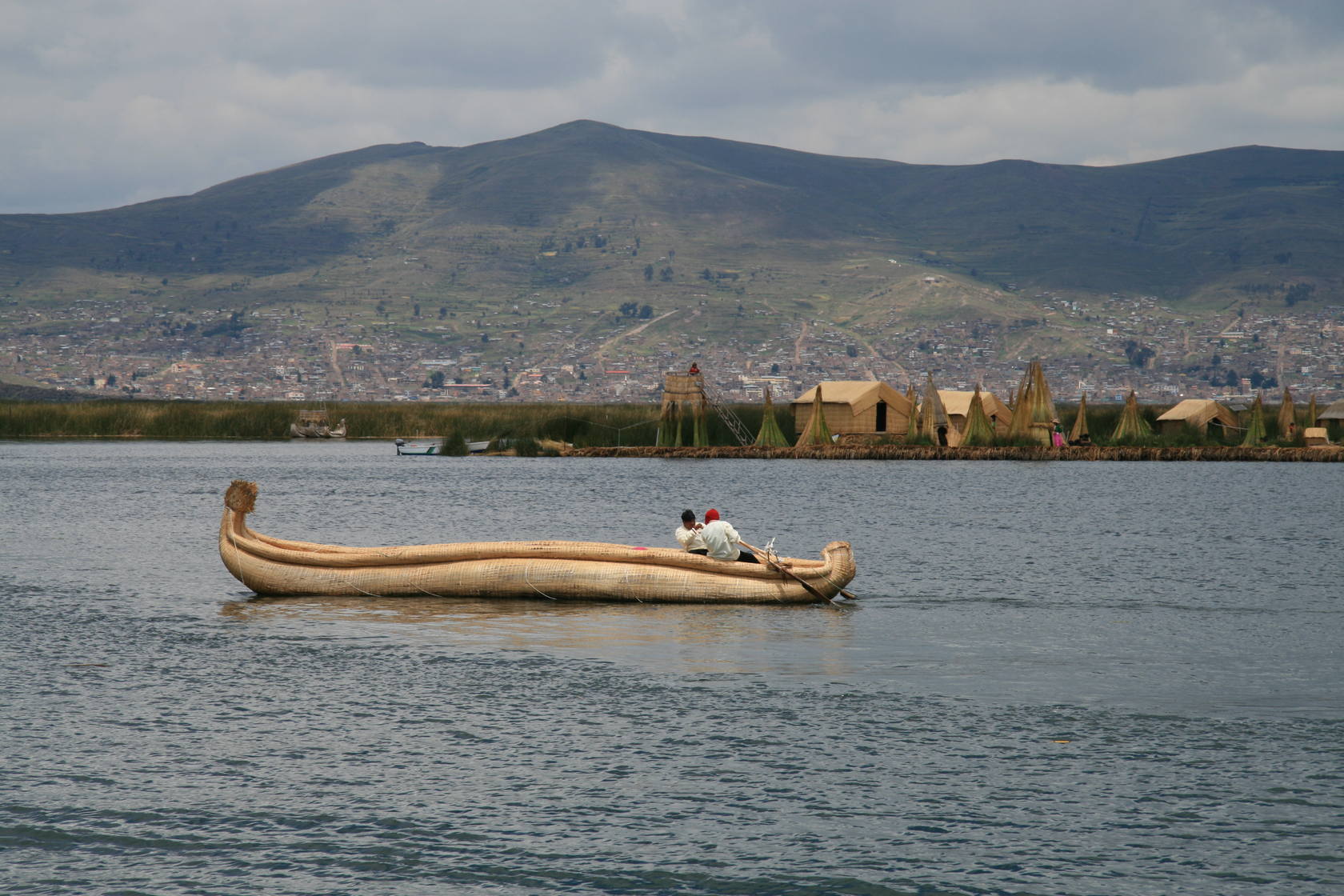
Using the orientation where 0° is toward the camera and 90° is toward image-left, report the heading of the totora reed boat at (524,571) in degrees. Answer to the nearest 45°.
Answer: approximately 90°
